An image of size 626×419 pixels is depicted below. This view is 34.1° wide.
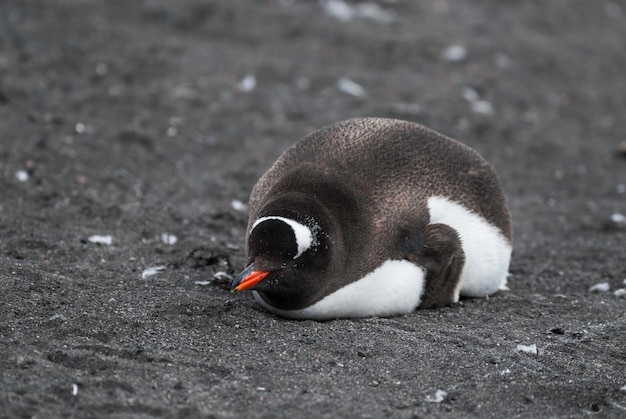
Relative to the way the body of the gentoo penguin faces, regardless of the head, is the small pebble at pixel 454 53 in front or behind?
behind

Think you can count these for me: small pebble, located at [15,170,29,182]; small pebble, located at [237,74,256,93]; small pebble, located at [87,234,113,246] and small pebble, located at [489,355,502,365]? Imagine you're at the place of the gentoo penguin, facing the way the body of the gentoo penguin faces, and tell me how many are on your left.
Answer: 1

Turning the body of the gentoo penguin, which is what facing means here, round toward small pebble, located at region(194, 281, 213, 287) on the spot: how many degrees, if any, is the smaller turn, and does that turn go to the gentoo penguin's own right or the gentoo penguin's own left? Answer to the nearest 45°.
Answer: approximately 45° to the gentoo penguin's own right

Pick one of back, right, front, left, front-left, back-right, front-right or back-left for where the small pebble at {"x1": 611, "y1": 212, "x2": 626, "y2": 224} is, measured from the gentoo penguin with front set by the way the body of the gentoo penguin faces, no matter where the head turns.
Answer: back

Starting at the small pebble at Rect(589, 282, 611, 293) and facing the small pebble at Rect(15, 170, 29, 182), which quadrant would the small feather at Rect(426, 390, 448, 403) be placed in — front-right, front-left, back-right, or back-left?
front-left

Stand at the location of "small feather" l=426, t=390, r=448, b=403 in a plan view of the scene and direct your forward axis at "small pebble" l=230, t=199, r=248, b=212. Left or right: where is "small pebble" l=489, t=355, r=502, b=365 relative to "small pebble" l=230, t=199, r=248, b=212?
right

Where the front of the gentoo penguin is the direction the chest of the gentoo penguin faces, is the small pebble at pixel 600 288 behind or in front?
behind

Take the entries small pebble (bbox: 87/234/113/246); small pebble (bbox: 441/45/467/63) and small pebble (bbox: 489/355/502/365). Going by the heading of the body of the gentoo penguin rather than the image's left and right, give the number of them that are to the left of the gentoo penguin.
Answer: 1

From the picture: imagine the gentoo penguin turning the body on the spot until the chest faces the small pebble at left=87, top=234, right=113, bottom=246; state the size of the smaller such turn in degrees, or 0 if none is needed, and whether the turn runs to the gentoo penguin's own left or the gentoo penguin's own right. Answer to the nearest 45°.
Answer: approximately 45° to the gentoo penguin's own right

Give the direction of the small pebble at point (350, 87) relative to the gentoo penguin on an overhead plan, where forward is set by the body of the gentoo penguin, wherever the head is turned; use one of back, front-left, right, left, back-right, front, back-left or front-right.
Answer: back-right

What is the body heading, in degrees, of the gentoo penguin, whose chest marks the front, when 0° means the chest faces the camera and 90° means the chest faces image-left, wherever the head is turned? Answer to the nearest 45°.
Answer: approximately 45°

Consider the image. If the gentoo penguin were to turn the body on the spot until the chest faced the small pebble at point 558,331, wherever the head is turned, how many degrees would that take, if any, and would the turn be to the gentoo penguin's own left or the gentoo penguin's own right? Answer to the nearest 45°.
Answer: approximately 135° to the gentoo penguin's own left

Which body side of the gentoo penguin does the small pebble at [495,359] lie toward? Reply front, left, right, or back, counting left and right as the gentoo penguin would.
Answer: left
